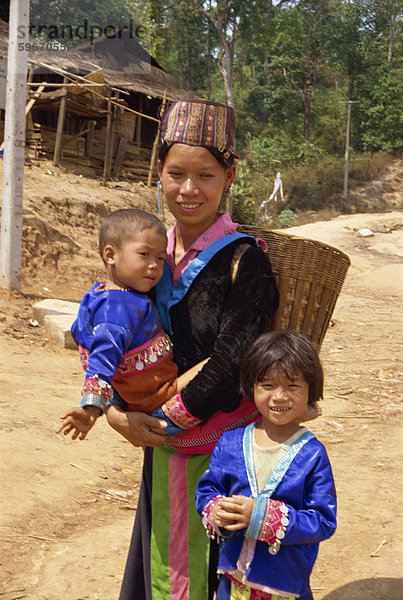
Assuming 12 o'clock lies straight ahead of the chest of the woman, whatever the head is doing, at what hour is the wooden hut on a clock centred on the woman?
The wooden hut is roughly at 4 o'clock from the woman.

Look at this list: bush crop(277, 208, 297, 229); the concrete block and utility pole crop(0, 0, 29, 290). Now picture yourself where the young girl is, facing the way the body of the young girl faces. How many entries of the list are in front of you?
0

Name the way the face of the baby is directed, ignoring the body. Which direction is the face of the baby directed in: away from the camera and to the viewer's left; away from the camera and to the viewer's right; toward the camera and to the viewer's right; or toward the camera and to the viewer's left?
toward the camera and to the viewer's right

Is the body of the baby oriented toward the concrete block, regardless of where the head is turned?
no

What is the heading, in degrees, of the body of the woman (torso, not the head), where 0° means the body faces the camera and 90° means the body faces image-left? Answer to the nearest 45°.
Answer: approximately 45°

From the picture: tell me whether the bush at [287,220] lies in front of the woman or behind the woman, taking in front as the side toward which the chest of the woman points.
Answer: behind

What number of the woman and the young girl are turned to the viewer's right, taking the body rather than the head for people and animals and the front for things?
0

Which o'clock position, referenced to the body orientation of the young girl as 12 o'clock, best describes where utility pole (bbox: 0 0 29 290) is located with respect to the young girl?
The utility pole is roughly at 5 o'clock from the young girl.

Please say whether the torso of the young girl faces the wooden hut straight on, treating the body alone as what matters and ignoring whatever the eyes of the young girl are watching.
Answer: no

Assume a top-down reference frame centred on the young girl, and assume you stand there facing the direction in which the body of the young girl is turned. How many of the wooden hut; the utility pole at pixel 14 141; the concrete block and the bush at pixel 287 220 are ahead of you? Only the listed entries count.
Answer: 0

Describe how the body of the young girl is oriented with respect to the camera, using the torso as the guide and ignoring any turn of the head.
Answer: toward the camera

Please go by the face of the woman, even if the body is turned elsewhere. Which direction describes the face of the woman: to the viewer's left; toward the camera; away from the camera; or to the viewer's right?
toward the camera

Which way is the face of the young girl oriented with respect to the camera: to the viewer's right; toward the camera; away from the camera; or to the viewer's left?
toward the camera
